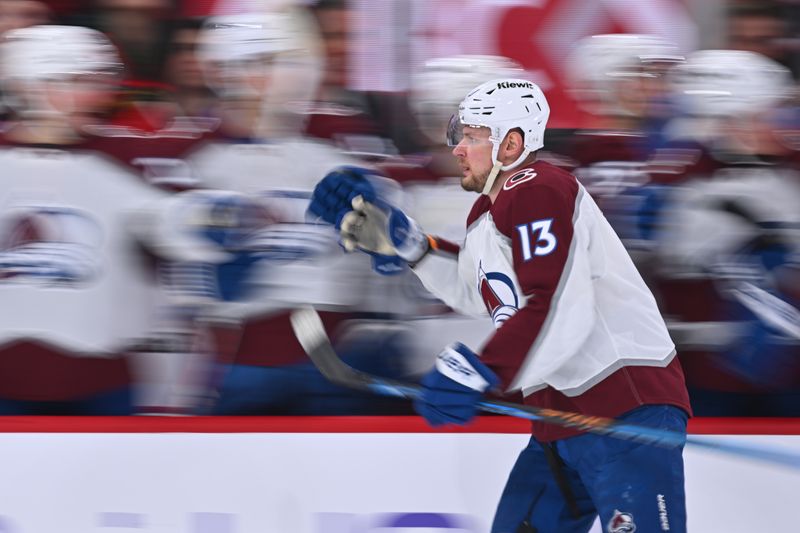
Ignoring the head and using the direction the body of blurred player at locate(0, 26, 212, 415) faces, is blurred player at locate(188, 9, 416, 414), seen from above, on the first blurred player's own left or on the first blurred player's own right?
on the first blurred player's own left

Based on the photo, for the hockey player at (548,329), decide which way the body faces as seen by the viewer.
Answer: to the viewer's left

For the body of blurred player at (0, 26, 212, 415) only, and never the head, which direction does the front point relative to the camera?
toward the camera

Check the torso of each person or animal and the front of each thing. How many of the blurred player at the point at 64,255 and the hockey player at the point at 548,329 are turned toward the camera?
1

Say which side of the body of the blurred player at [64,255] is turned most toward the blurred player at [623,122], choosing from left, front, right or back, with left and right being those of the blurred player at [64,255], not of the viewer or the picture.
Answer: left

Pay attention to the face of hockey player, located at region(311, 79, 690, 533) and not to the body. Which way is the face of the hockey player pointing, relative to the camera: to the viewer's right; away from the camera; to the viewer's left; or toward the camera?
to the viewer's left

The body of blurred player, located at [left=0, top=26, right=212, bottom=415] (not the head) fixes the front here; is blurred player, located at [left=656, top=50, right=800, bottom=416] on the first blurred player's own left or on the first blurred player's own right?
on the first blurred player's own left

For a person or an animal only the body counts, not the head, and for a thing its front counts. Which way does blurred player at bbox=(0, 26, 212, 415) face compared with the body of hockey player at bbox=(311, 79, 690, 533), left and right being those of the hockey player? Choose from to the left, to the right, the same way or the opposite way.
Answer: to the left

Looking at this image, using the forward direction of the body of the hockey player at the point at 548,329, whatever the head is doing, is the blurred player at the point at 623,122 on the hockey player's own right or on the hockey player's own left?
on the hockey player's own right
